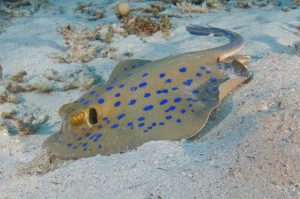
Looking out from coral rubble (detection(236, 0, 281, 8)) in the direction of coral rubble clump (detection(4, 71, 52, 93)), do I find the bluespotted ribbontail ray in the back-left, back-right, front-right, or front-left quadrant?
front-left

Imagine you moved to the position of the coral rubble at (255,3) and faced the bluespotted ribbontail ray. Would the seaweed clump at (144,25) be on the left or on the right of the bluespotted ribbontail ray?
right

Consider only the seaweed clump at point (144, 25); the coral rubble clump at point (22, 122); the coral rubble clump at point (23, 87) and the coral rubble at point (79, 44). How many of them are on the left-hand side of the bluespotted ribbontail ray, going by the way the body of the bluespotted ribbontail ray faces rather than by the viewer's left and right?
0

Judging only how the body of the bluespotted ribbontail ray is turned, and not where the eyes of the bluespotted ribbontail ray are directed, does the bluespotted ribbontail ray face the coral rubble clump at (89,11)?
no

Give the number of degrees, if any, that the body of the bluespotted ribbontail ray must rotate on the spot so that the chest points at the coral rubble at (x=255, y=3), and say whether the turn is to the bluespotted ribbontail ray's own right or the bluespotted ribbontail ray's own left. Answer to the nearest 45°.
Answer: approximately 180°

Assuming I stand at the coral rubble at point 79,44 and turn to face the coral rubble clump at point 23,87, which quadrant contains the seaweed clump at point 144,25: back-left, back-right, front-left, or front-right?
back-left

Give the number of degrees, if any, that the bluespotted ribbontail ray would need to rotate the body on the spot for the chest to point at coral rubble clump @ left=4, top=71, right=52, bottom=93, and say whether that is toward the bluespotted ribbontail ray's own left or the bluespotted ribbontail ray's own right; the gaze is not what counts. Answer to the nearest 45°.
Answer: approximately 90° to the bluespotted ribbontail ray's own right

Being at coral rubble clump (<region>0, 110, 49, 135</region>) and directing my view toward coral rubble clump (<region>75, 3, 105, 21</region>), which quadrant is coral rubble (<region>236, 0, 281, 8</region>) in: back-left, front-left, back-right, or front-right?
front-right

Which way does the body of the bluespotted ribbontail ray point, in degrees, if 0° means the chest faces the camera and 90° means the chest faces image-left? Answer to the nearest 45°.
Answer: approximately 45°

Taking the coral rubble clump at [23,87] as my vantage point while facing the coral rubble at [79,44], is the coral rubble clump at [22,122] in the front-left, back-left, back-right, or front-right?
back-right

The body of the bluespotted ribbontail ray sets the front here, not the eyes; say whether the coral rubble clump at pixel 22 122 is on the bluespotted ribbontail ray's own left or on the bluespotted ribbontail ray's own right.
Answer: on the bluespotted ribbontail ray's own right

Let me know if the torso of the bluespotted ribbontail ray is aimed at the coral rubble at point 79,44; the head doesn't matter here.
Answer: no

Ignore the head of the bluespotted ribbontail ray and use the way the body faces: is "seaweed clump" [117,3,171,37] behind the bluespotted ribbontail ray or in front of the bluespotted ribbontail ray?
behind
